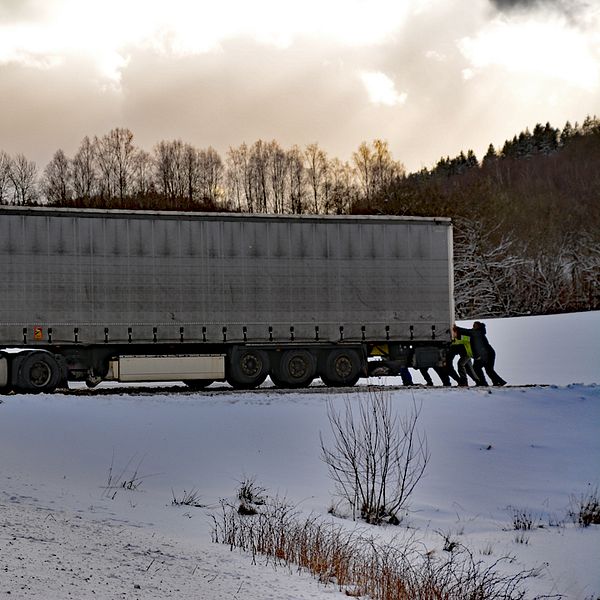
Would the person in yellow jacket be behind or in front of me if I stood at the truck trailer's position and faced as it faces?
behind

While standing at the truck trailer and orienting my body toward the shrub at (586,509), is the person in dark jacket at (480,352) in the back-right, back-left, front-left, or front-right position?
front-left

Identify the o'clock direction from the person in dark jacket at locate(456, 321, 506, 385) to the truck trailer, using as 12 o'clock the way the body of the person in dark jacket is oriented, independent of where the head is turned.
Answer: The truck trailer is roughly at 11 o'clock from the person in dark jacket.

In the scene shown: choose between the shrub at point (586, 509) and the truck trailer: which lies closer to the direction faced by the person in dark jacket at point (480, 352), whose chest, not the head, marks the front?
the truck trailer

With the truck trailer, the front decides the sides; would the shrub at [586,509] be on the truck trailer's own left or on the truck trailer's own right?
on the truck trailer's own left

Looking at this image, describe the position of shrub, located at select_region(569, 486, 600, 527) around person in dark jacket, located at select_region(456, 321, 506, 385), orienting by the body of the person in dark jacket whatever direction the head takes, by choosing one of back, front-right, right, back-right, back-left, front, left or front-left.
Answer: left

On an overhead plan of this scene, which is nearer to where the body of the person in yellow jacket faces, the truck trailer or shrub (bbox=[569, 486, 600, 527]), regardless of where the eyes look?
the truck trailer

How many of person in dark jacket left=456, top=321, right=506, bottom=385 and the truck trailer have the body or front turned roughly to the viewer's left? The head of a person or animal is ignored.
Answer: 2

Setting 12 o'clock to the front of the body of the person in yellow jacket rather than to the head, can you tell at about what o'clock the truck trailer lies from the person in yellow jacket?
The truck trailer is roughly at 11 o'clock from the person in yellow jacket.

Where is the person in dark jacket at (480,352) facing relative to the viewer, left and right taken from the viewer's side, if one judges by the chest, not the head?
facing to the left of the viewer

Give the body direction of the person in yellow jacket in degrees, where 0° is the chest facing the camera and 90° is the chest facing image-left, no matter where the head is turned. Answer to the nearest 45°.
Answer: approximately 90°

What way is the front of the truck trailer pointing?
to the viewer's left

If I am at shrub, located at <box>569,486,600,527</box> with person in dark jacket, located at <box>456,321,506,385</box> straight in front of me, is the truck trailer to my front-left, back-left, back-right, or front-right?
front-left

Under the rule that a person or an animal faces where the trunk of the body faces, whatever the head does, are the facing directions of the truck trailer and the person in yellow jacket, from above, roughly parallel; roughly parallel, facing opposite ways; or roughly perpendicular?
roughly parallel
